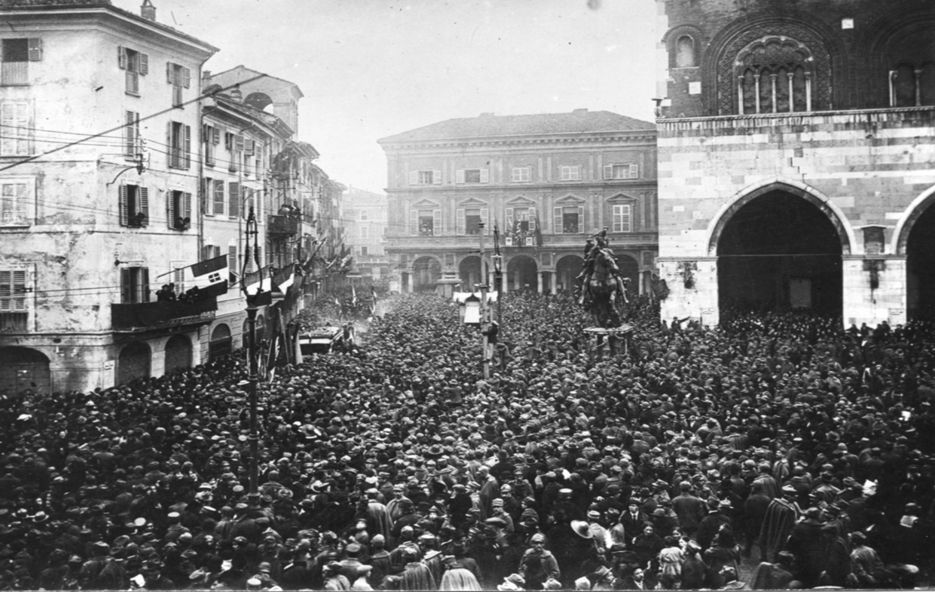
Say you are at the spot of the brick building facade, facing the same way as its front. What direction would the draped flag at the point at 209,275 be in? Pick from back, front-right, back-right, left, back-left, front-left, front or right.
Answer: front-right

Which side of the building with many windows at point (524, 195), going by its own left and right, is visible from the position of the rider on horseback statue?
front

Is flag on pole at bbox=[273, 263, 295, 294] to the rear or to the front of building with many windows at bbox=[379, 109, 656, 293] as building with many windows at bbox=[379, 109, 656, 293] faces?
to the front

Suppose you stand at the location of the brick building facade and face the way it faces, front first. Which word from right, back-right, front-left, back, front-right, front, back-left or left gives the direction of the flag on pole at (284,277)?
front-right

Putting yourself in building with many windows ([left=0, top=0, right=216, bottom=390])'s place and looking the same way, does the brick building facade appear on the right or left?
on its left

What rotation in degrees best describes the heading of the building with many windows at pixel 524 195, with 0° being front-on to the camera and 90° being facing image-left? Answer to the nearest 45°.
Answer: approximately 0°

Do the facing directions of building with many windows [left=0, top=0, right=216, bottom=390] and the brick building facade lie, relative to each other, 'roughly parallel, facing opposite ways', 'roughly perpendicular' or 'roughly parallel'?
roughly perpendicular

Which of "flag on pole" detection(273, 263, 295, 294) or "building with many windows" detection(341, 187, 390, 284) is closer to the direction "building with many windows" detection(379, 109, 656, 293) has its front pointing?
the flag on pole
